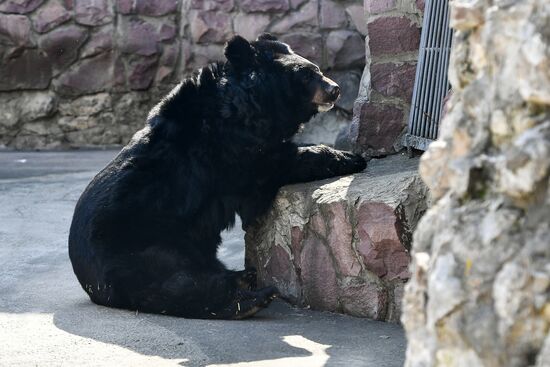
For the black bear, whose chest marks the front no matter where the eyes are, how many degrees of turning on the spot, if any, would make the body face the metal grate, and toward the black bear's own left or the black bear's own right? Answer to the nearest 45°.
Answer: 0° — it already faces it

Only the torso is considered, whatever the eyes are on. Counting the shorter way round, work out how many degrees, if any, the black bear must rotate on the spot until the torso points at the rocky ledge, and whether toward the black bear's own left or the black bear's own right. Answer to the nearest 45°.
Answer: approximately 45° to the black bear's own right

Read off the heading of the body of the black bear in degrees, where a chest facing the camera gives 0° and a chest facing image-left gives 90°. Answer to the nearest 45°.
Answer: approximately 270°
